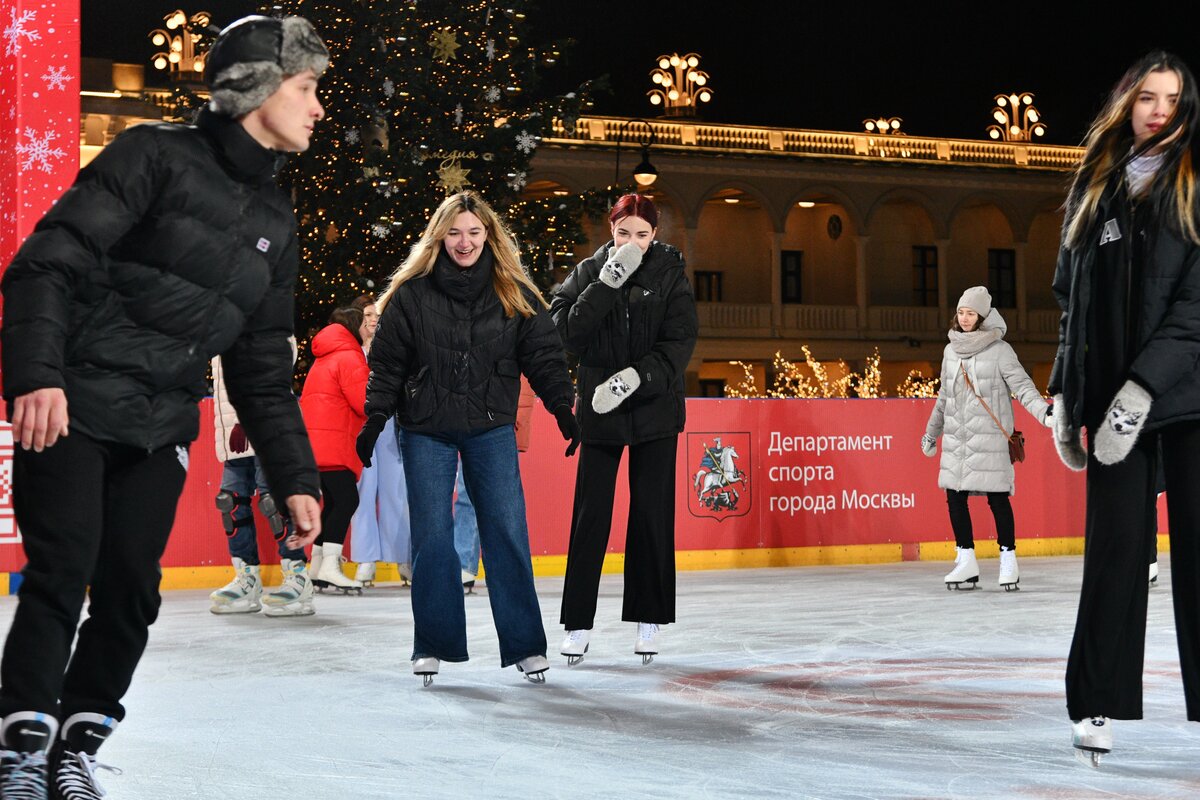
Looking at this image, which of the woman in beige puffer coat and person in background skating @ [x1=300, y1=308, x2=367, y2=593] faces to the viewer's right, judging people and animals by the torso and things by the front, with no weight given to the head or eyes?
the person in background skating

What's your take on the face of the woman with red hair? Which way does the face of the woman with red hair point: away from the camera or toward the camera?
toward the camera

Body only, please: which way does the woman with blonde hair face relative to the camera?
toward the camera

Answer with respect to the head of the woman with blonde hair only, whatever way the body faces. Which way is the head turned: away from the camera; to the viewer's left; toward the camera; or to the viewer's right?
toward the camera

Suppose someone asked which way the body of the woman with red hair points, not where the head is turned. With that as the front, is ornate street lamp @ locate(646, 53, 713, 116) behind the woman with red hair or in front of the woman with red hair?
behind

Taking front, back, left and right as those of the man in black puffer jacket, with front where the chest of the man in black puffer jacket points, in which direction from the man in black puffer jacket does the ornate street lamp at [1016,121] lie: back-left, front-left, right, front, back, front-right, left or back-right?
left

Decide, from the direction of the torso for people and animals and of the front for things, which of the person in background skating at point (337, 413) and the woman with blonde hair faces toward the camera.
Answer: the woman with blonde hair

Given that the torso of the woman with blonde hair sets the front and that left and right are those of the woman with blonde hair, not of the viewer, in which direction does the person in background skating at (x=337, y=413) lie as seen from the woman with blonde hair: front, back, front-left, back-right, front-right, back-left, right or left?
back

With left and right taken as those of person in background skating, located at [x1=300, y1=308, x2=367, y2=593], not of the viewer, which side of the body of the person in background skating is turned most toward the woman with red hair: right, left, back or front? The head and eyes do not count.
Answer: right

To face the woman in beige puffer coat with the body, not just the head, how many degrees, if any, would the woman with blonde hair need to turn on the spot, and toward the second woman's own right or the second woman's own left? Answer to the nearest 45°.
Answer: approximately 135° to the second woman's own left

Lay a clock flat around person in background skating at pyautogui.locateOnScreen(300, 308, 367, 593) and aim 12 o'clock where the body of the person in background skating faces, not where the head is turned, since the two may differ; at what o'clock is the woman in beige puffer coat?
The woman in beige puffer coat is roughly at 12 o'clock from the person in background skating.

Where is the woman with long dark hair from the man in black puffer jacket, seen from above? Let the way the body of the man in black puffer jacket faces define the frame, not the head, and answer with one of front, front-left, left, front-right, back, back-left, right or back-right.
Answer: front-left

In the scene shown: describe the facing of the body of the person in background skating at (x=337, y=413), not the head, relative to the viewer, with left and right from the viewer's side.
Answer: facing to the right of the viewer

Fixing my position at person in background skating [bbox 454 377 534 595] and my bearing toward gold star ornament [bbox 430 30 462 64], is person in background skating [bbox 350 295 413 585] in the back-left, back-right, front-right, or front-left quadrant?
front-left

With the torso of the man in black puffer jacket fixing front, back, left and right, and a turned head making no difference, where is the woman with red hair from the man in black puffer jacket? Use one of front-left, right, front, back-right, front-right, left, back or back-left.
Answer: left

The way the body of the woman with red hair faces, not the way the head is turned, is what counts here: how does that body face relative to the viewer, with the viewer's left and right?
facing the viewer
